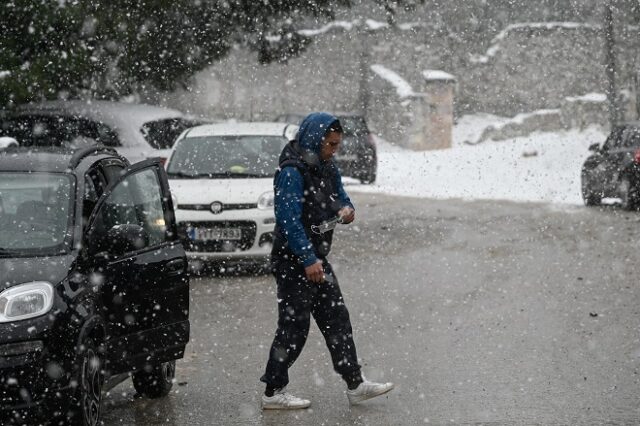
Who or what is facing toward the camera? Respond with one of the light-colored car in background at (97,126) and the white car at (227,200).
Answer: the white car

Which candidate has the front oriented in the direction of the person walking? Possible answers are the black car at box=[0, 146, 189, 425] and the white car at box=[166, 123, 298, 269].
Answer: the white car

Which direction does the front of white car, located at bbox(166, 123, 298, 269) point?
toward the camera

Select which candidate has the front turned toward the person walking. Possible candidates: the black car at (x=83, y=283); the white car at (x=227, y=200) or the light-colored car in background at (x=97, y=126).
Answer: the white car

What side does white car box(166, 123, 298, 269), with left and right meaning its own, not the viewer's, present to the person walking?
front

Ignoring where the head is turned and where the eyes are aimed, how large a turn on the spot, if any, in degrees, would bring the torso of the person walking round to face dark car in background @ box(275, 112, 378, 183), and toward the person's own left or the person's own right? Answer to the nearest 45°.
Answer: approximately 90° to the person's own left

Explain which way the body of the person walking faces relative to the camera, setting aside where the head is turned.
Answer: to the viewer's right

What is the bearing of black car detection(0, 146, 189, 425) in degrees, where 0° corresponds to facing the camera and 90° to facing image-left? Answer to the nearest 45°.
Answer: approximately 45°

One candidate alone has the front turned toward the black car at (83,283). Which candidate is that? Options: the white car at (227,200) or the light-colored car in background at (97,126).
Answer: the white car

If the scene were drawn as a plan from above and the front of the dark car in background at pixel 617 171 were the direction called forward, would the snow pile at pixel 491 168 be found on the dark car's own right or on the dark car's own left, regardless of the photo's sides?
on the dark car's own left

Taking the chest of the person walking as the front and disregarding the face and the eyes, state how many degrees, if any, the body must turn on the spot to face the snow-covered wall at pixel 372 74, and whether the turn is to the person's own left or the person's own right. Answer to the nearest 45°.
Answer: approximately 90° to the person's own left

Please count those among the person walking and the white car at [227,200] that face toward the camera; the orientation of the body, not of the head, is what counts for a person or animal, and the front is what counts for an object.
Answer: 1
